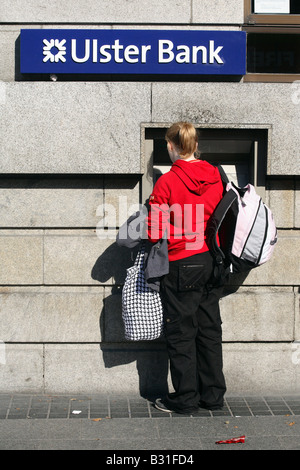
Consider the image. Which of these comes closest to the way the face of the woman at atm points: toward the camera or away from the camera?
away from the camera

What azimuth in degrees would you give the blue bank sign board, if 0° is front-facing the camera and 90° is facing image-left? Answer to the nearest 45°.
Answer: approximately 0°
